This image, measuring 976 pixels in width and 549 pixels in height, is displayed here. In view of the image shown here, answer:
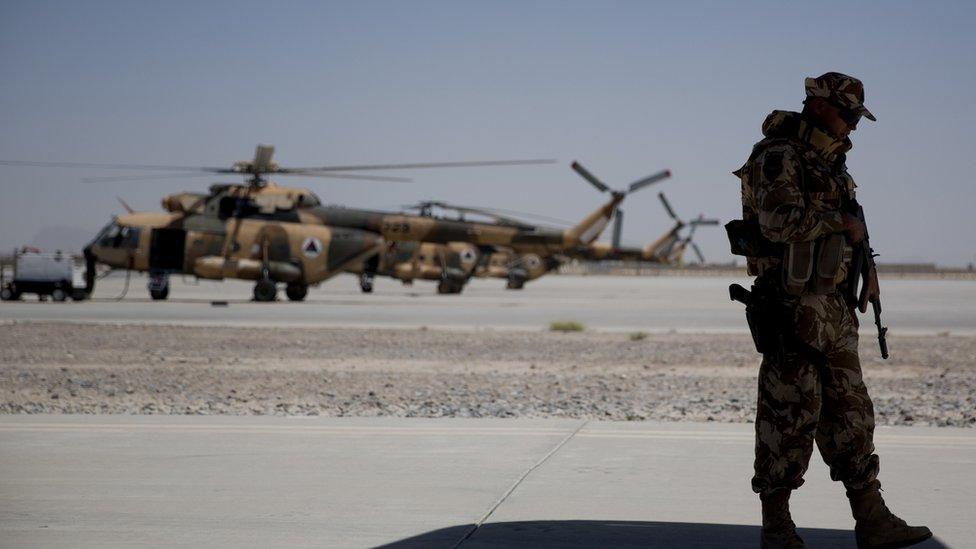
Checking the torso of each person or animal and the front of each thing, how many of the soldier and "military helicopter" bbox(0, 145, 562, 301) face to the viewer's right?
1

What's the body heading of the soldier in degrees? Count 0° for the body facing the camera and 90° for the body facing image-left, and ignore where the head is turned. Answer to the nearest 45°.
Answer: approximately 270°

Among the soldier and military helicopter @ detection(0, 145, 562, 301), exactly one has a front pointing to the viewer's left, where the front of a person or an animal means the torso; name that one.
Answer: the military helicopter

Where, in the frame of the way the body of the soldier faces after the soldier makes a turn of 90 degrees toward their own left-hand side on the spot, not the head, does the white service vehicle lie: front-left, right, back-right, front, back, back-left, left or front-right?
front-left

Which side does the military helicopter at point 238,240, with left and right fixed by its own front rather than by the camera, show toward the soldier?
left

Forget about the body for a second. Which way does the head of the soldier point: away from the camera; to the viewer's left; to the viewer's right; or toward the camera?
to the viewer's right

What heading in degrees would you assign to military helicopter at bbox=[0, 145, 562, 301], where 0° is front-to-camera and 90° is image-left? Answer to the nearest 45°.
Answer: approximately 90°

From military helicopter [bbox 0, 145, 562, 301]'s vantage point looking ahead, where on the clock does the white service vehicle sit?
The white service vehicle is roughly at 12 o'clock from the military helicopter.

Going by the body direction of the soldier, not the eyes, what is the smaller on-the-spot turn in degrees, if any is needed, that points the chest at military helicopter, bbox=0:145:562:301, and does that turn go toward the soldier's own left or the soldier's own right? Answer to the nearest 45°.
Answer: approximately 135° to the soldier's own left

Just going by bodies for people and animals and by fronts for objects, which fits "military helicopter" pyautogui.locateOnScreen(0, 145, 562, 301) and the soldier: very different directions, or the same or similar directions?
very different directions
